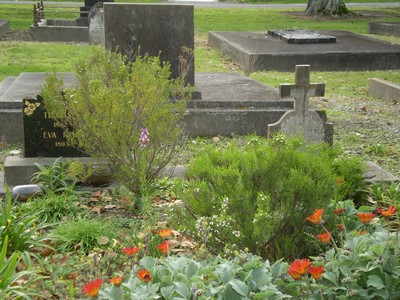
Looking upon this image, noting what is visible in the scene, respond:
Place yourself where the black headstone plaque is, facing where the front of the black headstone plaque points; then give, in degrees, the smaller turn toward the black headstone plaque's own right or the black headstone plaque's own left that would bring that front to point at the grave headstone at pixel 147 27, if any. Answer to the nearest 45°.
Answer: approximately 135° to the black headstone plaque's own left

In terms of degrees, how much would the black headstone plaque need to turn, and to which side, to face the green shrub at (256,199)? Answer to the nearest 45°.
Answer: approximately 45° to its left

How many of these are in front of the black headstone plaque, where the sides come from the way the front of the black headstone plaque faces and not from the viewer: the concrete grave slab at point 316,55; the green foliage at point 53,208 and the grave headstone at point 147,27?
1

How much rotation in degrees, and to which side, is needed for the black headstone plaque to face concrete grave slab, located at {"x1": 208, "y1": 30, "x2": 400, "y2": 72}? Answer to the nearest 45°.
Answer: approximately 135° to its left

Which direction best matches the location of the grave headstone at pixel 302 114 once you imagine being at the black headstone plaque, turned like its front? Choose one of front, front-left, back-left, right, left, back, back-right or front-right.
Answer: left

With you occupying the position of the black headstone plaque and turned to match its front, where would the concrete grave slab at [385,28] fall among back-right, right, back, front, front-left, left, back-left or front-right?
back-left

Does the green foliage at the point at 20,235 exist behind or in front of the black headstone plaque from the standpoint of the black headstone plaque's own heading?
in front

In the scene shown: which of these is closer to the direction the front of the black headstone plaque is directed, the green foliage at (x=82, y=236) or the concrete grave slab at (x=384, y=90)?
the green foliage

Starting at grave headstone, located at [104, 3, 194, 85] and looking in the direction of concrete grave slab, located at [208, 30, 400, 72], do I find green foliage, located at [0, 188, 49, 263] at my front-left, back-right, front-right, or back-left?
back-right

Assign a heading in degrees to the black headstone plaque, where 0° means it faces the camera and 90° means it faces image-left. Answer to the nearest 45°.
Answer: approximately 0°

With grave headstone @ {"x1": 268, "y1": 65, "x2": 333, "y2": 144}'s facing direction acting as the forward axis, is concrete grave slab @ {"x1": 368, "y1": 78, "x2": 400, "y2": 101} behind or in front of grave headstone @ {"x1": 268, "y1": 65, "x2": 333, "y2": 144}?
behind

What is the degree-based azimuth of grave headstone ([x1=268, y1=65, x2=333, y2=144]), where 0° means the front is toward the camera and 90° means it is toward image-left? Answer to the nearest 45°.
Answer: approximately 0°

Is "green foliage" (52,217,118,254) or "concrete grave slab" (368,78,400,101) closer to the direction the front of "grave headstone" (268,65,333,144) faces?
the green foliage

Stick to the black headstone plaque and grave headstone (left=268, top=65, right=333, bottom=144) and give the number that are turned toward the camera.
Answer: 2
